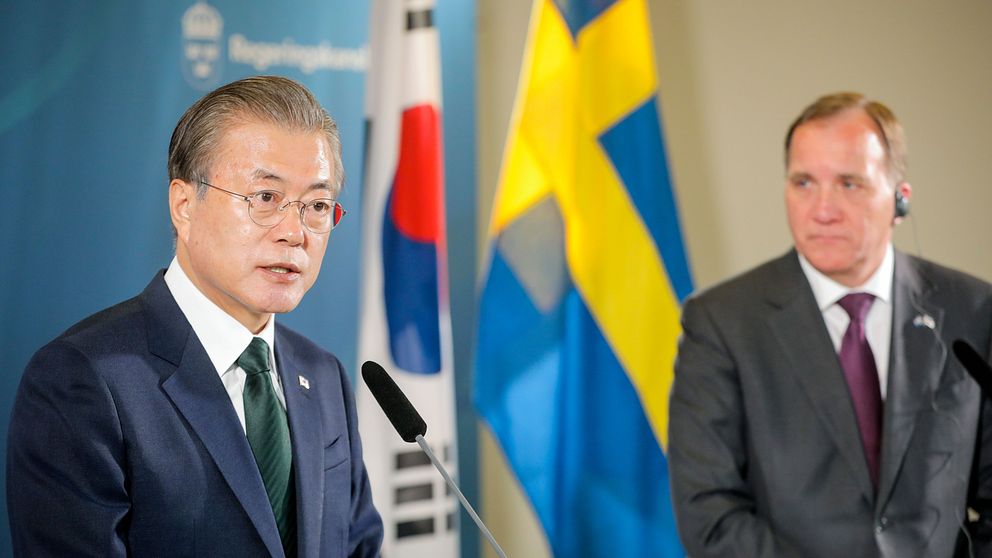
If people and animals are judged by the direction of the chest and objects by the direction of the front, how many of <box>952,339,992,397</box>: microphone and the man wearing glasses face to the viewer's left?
1

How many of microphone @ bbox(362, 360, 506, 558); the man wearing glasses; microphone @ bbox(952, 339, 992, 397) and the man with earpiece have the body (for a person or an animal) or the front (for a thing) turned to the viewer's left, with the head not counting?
2

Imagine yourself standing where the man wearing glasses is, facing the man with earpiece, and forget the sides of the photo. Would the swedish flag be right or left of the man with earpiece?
left

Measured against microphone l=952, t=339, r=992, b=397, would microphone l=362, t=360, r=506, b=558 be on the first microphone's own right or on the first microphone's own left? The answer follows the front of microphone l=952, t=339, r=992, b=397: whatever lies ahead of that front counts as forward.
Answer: on the first microphone's own left

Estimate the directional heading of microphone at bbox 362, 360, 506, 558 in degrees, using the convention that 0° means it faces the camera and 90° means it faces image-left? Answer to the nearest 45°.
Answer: approximately 90°

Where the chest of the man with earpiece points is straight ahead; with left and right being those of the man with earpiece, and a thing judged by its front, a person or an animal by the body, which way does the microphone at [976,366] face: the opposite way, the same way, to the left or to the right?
to the right

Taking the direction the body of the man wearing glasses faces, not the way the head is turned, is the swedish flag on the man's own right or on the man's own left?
on the man's own left

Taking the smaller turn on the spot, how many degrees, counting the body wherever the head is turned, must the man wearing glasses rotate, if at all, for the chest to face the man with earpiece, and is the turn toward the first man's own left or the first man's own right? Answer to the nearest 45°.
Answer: approximately 45° to the first man's own left

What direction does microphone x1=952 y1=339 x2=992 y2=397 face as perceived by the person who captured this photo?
facing to the left of the viewer

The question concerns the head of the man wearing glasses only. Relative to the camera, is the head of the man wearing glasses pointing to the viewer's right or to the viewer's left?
to the viewer's right

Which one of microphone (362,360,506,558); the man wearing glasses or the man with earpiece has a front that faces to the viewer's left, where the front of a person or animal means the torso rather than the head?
the microphone

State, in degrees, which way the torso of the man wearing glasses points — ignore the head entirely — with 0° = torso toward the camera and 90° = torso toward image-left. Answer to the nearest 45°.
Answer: approximately 315°

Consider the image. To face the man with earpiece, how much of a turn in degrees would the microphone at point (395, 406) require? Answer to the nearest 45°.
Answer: approximately 135° to its right

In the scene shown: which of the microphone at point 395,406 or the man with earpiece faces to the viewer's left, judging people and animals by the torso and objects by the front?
the microphone
